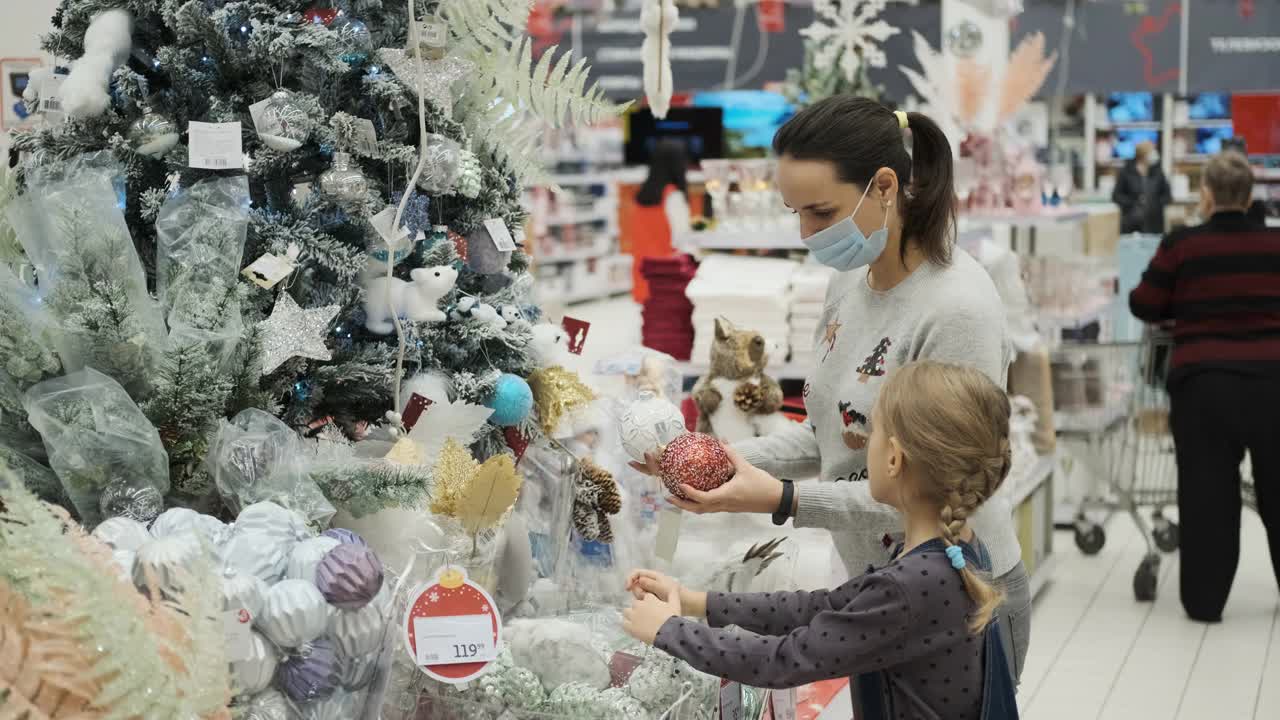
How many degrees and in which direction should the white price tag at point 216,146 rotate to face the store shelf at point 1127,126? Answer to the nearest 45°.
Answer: approximately 135° to its left

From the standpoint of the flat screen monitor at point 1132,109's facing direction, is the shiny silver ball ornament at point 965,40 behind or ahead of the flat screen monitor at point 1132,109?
ahead

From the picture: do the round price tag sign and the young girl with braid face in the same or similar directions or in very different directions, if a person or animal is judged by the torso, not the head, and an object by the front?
very different directions

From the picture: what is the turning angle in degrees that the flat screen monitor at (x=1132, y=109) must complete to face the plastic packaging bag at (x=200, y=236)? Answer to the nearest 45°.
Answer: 0° — it already faces it

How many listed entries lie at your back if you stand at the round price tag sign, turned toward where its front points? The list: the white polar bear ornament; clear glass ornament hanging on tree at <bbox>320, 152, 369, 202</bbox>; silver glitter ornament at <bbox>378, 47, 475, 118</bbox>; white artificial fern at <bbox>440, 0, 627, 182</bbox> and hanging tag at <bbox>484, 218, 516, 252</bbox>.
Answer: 5

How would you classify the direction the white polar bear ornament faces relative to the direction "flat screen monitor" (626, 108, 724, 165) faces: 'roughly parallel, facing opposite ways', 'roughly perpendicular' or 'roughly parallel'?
roughly perpendicular

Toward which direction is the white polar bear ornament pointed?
to the viewer's right

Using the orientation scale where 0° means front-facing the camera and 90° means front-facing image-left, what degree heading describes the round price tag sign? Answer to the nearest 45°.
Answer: approximately 0°

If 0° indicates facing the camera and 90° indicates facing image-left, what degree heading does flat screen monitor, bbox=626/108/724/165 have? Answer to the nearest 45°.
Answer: approximately 0°

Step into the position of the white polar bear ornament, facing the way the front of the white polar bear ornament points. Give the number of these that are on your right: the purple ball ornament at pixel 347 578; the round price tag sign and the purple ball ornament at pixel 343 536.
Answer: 3

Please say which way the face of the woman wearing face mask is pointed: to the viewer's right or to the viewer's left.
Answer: to the viewer's left

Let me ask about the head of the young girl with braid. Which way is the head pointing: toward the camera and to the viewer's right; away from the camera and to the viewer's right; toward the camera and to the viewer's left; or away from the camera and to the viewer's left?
away from the camera and to the viewer's left
